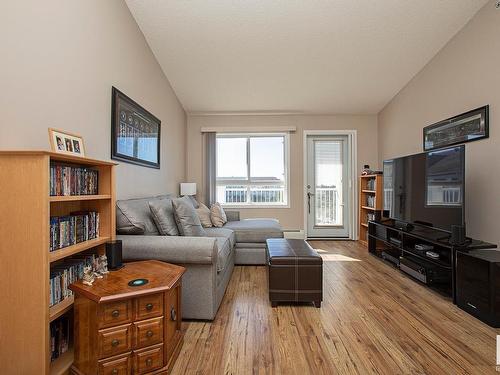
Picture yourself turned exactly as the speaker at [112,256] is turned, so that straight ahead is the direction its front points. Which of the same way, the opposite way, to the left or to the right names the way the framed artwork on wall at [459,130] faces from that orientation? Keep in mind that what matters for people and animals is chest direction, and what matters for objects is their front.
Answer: the opposite way

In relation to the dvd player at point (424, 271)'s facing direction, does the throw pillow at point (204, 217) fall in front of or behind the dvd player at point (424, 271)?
in front

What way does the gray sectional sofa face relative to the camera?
to the viewer's right

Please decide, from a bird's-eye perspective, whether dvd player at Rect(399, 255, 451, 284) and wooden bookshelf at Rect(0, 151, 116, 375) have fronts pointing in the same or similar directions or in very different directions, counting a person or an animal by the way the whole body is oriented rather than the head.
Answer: very different directions

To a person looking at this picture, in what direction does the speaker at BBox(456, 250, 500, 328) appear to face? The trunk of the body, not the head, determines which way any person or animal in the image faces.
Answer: facing the viewer and to the left of the viewer

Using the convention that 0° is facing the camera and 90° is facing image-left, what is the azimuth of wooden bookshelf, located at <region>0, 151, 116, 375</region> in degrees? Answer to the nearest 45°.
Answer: approximately 315°

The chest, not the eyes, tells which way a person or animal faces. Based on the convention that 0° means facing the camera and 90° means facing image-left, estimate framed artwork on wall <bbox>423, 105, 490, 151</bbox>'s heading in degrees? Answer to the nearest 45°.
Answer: approximately 45°

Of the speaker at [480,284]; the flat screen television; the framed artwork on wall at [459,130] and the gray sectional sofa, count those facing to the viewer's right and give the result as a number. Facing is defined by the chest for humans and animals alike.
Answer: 1

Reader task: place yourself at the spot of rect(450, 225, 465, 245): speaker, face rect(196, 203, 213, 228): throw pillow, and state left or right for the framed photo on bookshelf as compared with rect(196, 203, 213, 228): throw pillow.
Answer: left

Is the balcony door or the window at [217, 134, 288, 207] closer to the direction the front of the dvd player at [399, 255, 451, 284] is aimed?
the window

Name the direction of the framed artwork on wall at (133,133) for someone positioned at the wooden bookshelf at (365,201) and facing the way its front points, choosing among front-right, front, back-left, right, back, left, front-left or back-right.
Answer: front

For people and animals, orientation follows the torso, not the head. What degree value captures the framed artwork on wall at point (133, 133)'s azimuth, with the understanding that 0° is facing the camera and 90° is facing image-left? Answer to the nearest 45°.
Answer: approximately 315°

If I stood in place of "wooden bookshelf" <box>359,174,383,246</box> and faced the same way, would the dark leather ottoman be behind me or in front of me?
in front

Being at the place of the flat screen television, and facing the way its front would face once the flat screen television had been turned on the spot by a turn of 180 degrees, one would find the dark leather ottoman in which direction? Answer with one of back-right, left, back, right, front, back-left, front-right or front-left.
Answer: back

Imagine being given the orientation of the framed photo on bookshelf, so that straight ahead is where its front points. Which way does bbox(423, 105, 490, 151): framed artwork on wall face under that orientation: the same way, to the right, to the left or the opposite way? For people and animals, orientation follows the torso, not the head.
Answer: the opposite way
